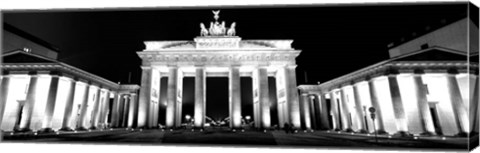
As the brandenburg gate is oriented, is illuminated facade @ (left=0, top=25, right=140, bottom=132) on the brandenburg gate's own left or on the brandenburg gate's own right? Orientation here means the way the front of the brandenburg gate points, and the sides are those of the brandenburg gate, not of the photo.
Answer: on the brandenburg gate's own right

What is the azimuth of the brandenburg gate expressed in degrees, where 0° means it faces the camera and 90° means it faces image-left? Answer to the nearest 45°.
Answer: approximately 0°
